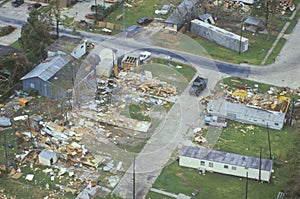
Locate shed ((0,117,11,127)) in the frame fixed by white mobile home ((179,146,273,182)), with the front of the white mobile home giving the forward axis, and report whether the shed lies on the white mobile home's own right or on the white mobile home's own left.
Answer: on the white mobile home's own right

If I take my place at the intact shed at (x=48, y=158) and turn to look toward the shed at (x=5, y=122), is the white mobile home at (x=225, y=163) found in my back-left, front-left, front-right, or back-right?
back-right

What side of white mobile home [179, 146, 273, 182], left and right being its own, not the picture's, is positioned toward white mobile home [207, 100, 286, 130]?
back

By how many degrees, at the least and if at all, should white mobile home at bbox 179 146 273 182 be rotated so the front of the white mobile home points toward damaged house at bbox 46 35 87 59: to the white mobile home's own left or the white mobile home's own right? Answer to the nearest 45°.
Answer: approximately 135° to the white mobile home's own right

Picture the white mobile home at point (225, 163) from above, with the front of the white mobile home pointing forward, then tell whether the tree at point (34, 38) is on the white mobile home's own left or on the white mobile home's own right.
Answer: on the white mobile home's own right

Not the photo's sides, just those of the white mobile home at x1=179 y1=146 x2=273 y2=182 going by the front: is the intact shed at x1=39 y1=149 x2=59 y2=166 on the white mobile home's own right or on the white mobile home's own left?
on the white mobile home's own right

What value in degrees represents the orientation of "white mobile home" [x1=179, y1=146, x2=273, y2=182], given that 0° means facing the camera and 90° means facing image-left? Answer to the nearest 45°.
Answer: approximately 0°

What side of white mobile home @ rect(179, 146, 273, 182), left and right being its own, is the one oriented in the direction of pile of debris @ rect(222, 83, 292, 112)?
back
